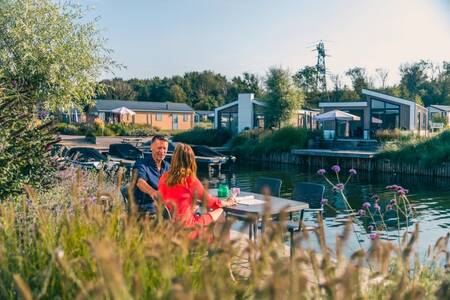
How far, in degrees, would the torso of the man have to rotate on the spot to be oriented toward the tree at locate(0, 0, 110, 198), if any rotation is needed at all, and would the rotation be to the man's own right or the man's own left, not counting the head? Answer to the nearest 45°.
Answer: approximately 135° to the man's own right

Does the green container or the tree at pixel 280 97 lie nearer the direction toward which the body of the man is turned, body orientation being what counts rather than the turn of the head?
the green container

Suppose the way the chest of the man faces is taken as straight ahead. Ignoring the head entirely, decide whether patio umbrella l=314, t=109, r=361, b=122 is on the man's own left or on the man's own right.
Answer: on the man's own left

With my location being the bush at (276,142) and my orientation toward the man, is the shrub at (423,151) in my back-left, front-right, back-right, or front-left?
front-left

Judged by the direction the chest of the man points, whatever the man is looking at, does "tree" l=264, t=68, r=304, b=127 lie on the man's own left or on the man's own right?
on the man's own left

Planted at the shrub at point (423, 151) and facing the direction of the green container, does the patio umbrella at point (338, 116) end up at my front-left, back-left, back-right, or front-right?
back-right

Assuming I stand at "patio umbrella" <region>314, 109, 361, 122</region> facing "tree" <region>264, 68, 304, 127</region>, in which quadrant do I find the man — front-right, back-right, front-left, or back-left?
back-left

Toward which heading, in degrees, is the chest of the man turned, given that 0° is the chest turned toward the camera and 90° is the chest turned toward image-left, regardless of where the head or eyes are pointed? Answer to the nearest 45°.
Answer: approximately 315°

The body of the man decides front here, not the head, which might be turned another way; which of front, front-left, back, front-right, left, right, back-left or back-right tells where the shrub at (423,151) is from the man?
left
